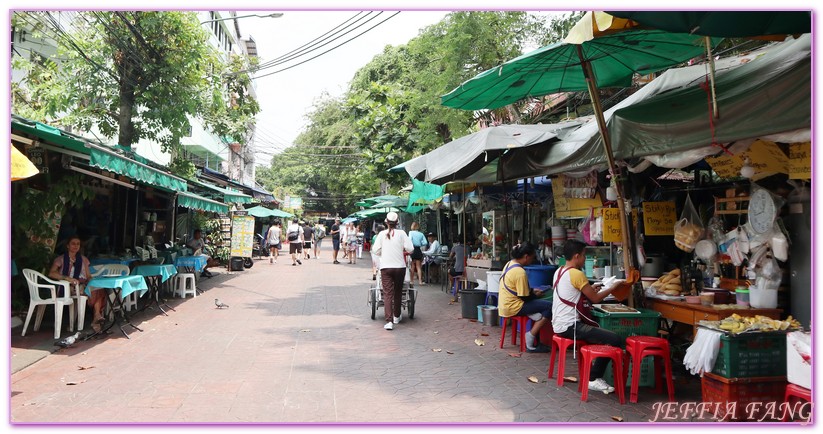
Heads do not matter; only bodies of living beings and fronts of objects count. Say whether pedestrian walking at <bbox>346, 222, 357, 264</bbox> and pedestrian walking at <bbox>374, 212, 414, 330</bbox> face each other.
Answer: yes

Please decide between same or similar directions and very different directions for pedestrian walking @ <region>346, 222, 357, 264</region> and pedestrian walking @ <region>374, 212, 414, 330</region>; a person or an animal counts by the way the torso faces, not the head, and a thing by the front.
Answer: very different directions

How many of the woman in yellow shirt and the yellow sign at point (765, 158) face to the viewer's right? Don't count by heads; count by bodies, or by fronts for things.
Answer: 1

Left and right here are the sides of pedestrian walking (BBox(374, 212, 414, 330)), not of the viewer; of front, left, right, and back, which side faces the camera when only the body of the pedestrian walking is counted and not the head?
back

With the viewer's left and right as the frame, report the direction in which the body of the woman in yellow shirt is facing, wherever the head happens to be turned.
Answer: facing to the right of the viewer

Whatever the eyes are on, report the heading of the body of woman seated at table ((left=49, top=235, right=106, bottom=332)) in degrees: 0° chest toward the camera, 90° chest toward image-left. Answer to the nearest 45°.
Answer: approximately 315°
